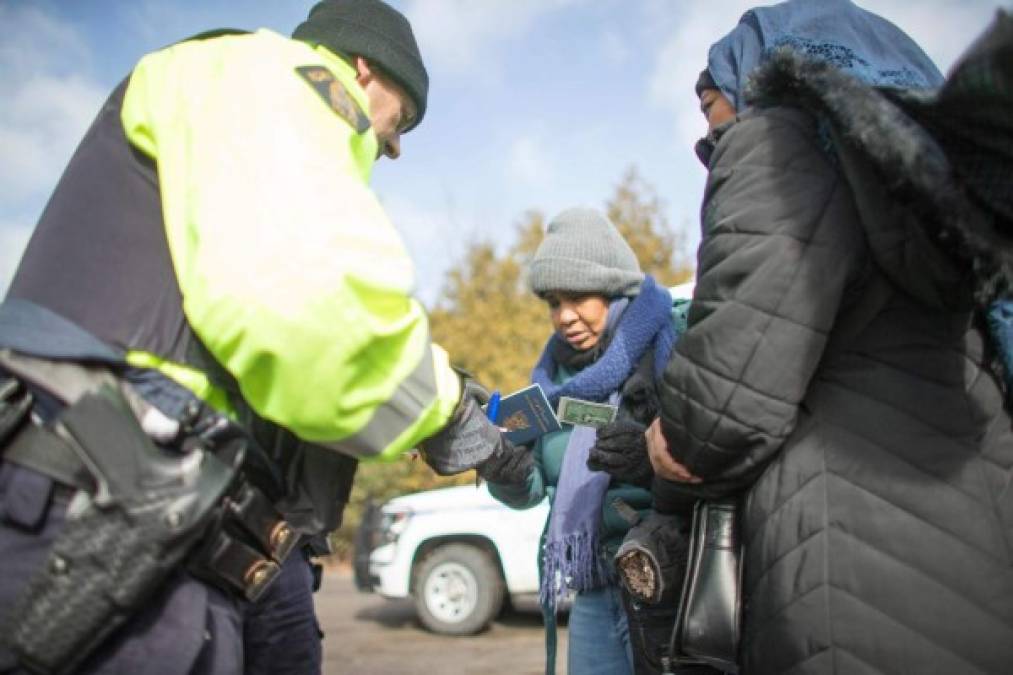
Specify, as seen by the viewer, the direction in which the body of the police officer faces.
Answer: to the viewer's right

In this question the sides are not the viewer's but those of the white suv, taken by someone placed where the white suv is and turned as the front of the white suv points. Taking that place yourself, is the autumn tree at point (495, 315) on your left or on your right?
on your right

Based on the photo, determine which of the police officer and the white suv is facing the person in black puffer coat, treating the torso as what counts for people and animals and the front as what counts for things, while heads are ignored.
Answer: the police officer

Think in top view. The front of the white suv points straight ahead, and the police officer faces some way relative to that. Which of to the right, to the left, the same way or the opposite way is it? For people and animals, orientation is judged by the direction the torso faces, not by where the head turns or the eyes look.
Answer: the opposite way

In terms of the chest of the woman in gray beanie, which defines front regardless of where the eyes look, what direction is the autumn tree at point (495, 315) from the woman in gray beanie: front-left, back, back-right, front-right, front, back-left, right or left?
back-right

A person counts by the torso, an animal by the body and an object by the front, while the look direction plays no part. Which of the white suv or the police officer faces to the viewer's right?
the police officer

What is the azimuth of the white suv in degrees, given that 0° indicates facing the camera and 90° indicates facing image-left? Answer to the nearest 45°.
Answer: approximately 90°

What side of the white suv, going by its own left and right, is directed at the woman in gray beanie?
left

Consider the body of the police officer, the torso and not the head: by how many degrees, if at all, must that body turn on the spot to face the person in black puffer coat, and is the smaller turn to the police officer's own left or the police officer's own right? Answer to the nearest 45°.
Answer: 0° — they already face them

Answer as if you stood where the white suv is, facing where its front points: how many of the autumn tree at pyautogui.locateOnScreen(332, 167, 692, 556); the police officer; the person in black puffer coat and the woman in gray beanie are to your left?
3

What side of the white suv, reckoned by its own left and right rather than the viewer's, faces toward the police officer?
left

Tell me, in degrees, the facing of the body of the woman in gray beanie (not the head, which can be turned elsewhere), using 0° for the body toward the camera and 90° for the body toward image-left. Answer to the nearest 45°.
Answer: approximately 45°

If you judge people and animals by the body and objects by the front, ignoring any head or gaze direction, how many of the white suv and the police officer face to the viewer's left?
1
